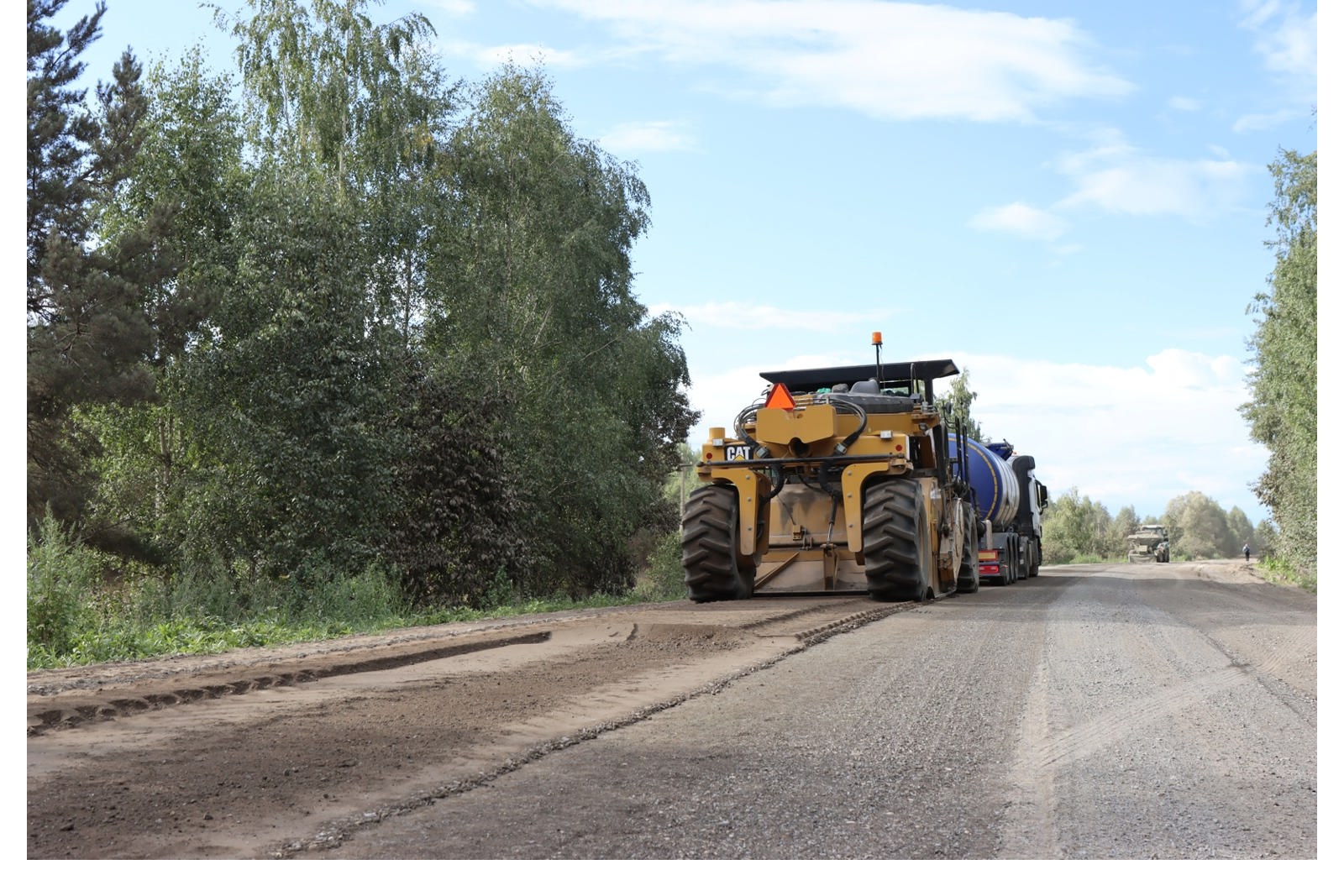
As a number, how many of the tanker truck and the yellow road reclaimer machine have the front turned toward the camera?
0

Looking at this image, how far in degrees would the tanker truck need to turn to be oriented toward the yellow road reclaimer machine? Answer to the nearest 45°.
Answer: approximately 135° to its right

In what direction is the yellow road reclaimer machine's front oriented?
away from the camera

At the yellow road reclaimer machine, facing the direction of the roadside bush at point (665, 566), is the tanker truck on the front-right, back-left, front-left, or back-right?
front-right

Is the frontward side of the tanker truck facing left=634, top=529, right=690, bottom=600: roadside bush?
no

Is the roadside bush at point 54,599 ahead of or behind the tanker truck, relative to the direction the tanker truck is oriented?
behind

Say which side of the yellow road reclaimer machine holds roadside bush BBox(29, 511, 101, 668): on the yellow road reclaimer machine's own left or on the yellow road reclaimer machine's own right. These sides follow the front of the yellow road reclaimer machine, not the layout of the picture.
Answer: on the yellow road reclaimer machine's own left

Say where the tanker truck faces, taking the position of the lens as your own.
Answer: facing away from the viewer and to the right of the viewer

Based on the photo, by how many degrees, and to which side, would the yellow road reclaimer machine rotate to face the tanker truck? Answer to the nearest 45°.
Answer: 0° — it already faces it
